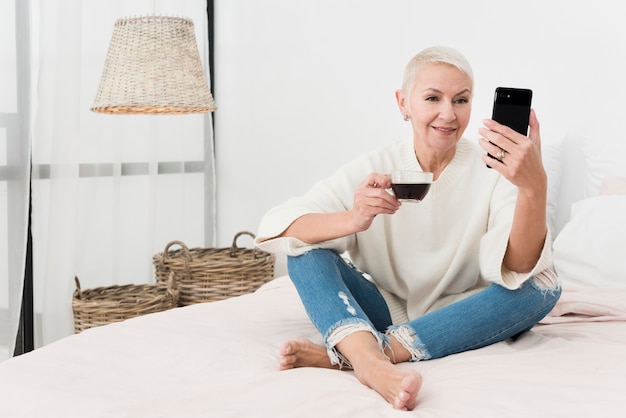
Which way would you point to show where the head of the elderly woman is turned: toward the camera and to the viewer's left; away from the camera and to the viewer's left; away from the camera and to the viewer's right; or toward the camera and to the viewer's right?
toward the camera and to the viewer's right

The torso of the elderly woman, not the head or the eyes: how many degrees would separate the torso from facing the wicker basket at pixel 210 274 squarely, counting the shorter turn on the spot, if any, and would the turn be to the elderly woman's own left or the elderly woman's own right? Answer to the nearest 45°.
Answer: approximately 135° to the elderly woman's own right

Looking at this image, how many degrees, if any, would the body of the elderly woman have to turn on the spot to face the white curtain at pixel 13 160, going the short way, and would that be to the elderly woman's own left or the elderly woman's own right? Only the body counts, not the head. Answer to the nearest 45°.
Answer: approximately 135° to the elderly woman's own right

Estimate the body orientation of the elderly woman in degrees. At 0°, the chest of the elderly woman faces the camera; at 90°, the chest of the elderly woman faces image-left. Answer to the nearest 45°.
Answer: approximately 0°

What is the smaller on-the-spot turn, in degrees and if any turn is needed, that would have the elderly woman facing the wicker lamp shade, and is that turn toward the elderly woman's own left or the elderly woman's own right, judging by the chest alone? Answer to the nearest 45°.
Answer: approximately 135° to the elderly woman's own right
